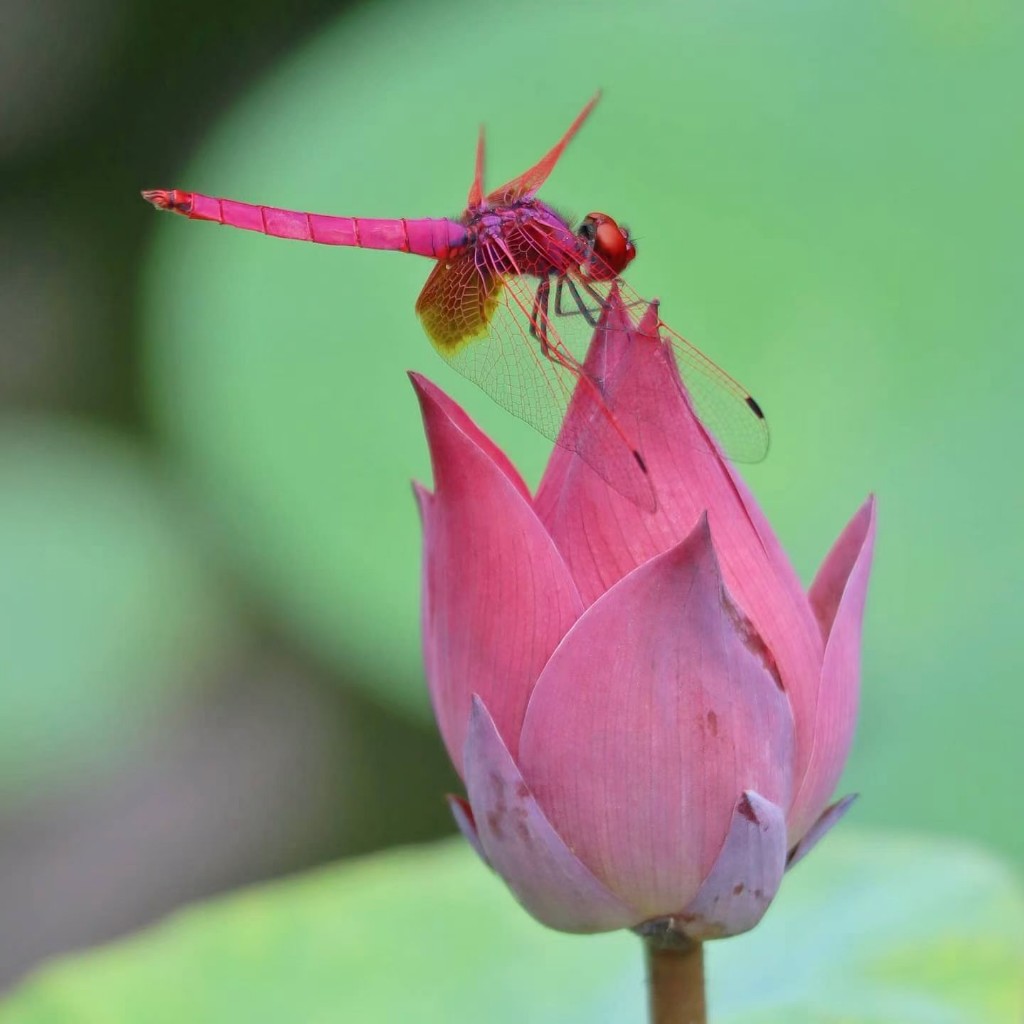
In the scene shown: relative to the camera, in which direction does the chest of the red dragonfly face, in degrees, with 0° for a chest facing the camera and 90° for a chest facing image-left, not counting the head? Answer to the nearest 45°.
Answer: approximately 270°

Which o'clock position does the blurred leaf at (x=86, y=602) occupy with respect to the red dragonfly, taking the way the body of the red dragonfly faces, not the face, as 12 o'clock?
The blurred leaf is roughly at 8 o'clock from the red dragonfly.
